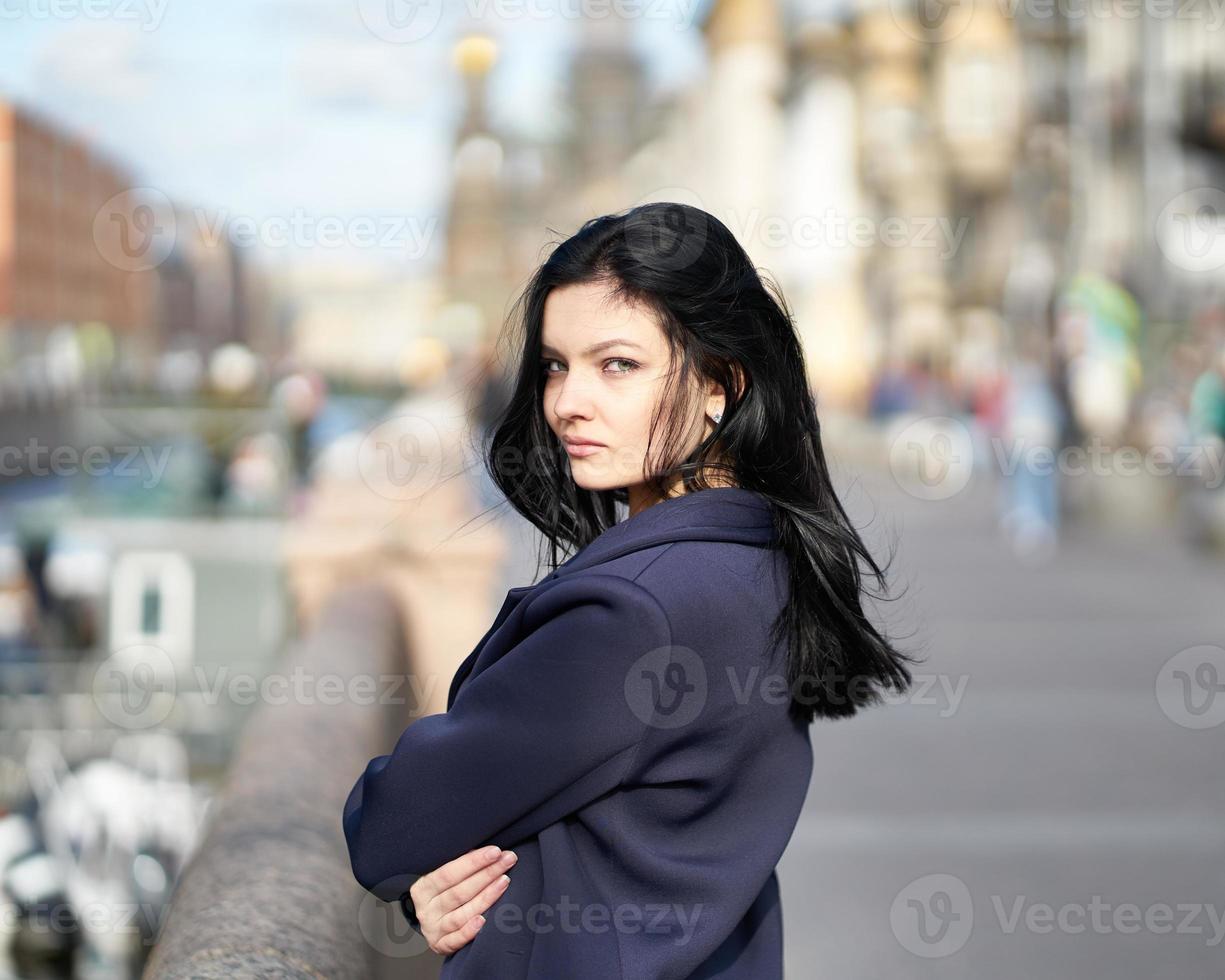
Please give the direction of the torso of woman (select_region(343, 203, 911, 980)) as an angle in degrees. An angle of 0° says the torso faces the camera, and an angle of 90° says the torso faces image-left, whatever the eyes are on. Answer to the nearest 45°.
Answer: approximately 90°
